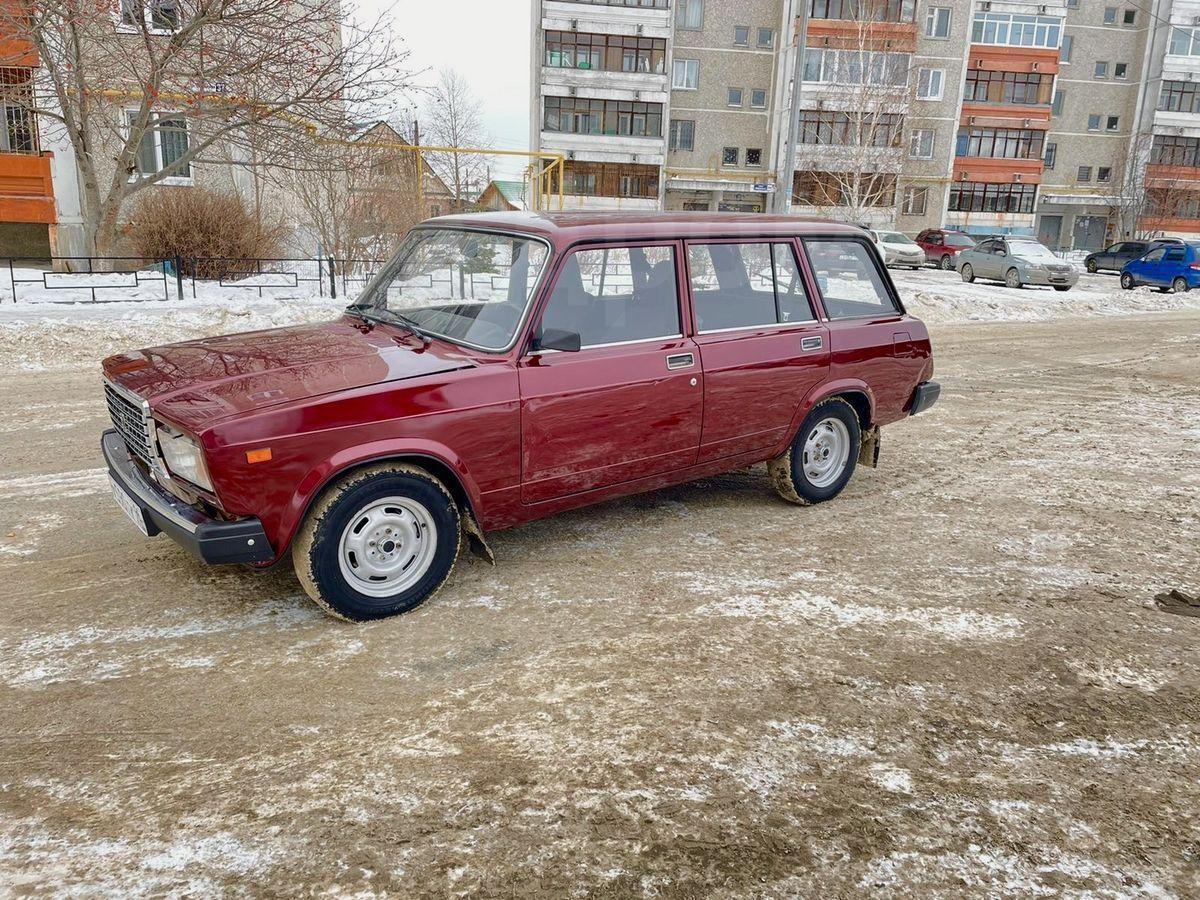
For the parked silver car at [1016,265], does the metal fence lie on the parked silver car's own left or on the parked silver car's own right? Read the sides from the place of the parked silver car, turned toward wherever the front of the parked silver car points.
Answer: on the parked silver car's own right

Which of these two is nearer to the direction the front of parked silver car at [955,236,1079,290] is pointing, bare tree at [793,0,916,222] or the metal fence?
the metal fence

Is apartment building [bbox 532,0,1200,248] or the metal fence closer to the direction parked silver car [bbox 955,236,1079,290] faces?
the metal fence

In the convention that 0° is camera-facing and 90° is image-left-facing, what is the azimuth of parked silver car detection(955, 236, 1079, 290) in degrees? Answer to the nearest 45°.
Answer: approximately 315°

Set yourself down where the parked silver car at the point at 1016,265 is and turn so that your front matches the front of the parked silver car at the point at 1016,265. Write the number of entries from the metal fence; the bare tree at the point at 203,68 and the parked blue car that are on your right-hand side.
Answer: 2

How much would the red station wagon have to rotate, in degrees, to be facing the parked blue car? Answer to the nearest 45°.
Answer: approximately 180°

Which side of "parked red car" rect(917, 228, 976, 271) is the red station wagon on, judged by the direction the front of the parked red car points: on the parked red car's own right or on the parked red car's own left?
on the parked red car's own right

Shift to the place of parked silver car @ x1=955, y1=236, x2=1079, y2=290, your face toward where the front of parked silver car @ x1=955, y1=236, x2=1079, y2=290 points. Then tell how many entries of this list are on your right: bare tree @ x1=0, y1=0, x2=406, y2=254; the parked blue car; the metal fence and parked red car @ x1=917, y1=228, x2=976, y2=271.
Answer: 2

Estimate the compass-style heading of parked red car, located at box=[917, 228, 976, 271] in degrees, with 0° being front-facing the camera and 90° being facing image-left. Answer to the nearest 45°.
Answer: approximately 315°

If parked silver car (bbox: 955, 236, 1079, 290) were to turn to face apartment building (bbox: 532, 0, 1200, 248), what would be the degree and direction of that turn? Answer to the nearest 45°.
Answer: approximately 180°

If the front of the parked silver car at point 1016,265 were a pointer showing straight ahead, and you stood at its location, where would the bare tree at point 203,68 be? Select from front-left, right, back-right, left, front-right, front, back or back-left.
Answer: right
